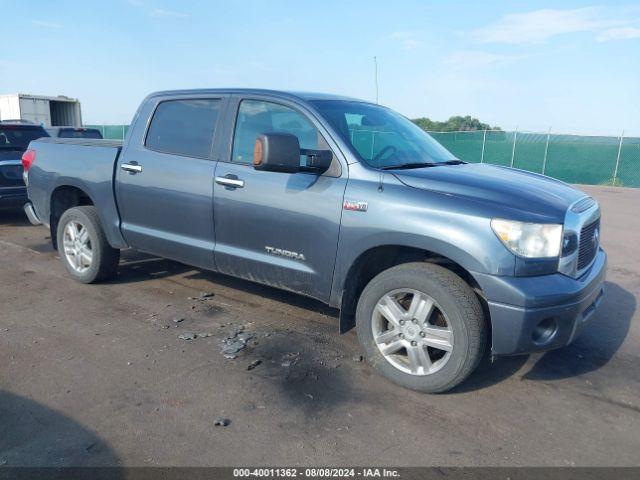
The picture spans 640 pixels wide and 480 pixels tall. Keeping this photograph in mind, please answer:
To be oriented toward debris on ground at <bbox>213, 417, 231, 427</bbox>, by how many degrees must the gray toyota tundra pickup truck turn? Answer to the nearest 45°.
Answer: approximately 90° to its right

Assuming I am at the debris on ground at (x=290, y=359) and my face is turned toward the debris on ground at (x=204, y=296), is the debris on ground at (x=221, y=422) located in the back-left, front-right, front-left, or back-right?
back-left

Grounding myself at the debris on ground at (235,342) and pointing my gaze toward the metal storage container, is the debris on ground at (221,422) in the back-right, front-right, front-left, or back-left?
back-left

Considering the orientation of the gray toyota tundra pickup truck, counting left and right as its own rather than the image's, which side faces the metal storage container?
back

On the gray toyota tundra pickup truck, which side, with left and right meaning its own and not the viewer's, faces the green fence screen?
left

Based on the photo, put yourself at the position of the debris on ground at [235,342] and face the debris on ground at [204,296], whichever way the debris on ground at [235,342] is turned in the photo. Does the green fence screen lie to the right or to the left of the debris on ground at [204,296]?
right
